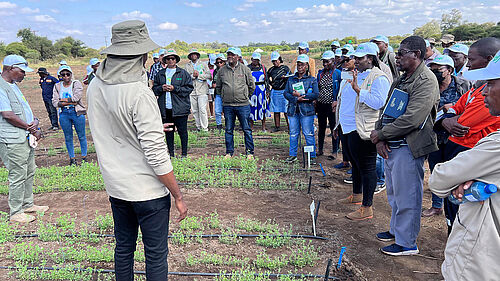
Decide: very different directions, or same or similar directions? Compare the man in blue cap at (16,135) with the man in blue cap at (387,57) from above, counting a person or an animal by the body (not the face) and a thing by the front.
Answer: very different directions

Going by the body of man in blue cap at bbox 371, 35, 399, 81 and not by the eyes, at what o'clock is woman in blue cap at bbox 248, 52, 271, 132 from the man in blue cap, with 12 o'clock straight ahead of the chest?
The woman in blue cap is roughly at 3 o'clock from the man in blue cap.

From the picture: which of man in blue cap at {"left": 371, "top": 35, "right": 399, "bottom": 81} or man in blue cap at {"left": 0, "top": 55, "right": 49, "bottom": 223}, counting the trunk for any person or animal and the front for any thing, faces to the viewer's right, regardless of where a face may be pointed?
man in blue cap at {"left": 0, "top": 55, "right": 49, "bottom": 223}

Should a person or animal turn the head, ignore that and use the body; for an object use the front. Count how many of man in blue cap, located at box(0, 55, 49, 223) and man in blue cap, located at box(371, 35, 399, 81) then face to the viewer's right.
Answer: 1

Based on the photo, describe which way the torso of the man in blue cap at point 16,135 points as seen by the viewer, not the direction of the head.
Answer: to the viewer's right

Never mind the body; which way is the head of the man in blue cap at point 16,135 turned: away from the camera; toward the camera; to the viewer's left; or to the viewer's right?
to the viewer's right
